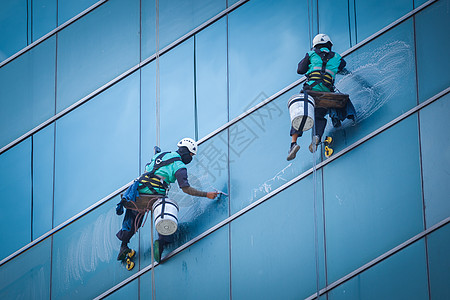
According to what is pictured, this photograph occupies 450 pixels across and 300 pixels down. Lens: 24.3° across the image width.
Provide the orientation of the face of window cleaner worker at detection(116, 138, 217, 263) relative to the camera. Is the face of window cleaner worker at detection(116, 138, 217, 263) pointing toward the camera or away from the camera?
away from the camera

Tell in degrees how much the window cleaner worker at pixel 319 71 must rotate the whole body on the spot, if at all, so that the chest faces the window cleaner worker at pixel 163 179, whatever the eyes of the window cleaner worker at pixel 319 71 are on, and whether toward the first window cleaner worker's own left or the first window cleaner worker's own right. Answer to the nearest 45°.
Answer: approximately 90° to the first window cleaner worker's own left

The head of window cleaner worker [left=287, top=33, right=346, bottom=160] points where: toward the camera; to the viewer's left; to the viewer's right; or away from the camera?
away from the camera

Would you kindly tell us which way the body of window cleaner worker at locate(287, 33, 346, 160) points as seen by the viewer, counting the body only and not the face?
away from the camera
